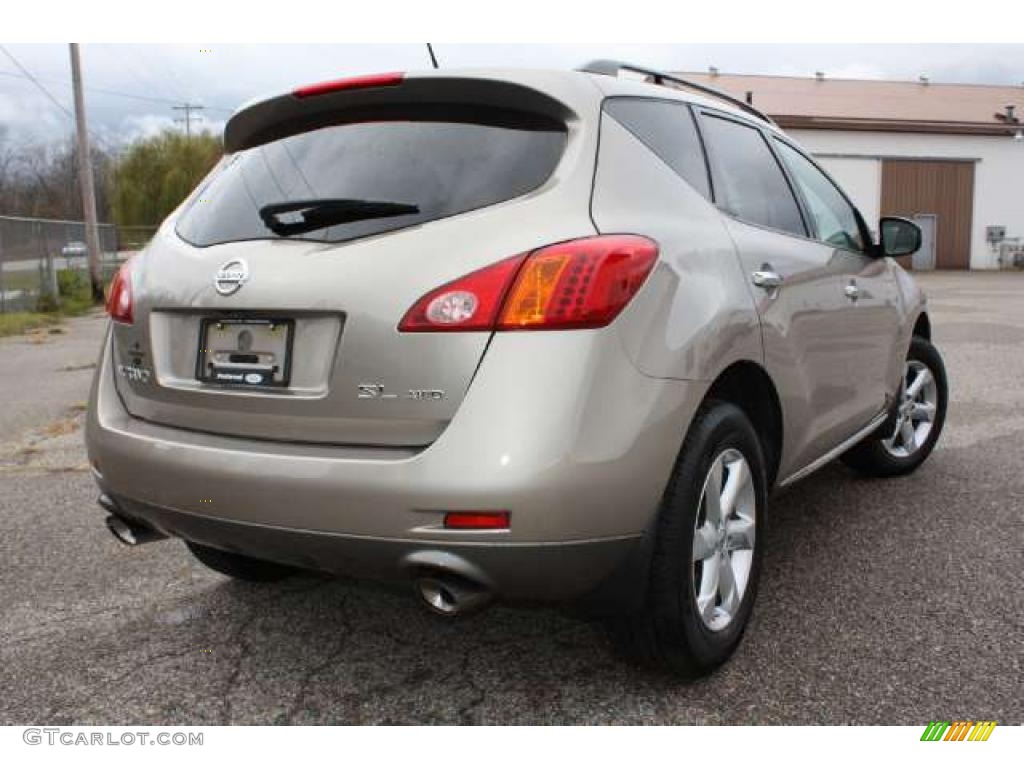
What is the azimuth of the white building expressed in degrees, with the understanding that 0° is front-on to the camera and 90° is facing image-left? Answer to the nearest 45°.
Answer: approximately 0°

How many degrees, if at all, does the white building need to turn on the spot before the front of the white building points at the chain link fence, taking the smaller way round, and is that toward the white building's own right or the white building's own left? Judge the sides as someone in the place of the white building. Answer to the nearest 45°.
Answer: approximately 45° to the white building's own right

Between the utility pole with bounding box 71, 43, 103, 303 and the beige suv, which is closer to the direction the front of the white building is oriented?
the beige suv

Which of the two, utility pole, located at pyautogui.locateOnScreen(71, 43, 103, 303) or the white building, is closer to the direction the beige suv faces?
the white building

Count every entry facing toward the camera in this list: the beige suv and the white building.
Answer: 1

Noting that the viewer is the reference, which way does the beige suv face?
facing away from the viewer and to the right of the viewer

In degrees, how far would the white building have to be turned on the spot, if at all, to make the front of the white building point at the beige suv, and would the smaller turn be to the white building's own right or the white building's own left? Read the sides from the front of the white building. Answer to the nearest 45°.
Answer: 0° — it already faces it
